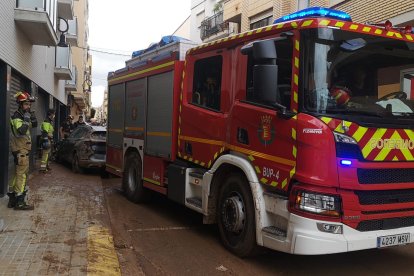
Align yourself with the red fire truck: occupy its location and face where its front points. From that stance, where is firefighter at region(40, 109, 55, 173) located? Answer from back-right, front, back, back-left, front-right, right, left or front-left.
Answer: back

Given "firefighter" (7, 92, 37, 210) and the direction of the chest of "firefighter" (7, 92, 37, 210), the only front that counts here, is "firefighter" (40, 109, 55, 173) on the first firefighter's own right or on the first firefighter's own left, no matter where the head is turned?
on the first firefighter's own left

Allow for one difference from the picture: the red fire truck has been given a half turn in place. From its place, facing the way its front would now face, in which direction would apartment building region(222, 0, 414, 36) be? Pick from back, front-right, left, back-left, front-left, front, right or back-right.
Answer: front-right

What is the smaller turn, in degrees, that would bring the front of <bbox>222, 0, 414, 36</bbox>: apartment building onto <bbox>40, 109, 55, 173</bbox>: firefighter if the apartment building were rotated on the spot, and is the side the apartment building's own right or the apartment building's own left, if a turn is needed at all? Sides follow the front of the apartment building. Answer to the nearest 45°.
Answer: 0° — it already faces them

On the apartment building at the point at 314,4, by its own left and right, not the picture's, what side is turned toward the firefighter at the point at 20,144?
front

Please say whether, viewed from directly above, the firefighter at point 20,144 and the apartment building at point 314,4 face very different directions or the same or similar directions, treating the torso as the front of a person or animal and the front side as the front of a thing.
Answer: very different directions

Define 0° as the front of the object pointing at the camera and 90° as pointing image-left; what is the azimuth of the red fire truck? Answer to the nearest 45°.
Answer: approximately 315°
